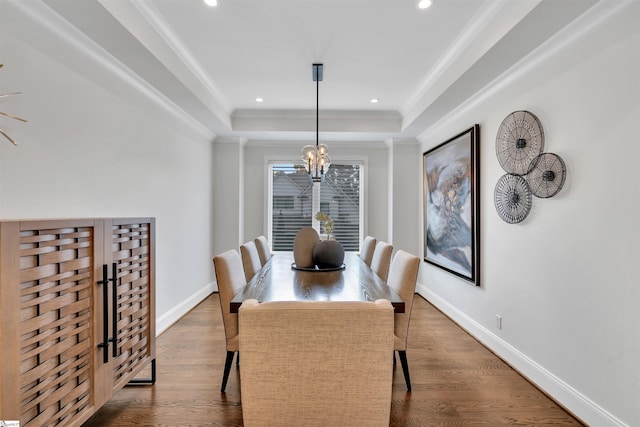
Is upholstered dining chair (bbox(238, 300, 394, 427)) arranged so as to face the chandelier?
yes

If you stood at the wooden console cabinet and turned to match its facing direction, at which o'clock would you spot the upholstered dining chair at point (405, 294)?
The upholstered dining chair is roughly at 11 o'clock from the wooden console cabinet.

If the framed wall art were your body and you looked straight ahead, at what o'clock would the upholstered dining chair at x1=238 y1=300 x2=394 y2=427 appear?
The upholstered dining chair is roughly at 11 o'clock from the framed wall art.

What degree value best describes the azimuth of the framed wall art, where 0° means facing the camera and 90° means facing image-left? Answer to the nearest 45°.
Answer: approximately 45°

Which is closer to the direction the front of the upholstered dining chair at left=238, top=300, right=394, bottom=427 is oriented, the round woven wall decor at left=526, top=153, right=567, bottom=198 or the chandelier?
the chandelier

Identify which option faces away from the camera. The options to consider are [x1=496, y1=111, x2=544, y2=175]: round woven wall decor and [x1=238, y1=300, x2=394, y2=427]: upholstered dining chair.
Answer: the upholstered dining chair

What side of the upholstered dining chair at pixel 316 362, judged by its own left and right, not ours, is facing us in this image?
back

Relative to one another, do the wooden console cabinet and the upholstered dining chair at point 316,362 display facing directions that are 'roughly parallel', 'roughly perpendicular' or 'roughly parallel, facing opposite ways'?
roughly perpendicular
